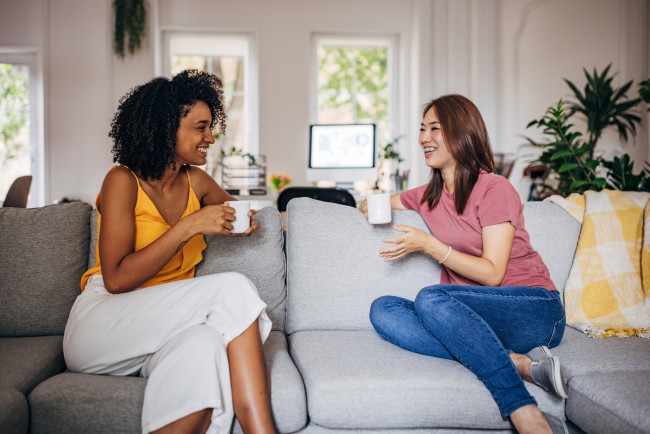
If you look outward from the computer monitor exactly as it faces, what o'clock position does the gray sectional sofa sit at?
The gray sectional sofa is roughly at 12 o'clock from the computer monitor.

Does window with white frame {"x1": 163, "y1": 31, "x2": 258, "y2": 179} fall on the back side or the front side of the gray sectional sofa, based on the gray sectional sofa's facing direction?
on the back side

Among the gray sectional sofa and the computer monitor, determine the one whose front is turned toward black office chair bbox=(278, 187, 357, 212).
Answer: the computer monitor

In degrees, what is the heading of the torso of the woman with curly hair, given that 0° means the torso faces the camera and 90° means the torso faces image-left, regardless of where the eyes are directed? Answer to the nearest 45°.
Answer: approximately 315°

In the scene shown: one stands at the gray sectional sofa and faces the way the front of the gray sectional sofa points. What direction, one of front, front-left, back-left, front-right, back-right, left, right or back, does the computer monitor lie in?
back

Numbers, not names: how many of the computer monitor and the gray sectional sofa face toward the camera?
2

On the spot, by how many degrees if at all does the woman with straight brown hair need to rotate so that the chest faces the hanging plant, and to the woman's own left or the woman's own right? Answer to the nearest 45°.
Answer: approximately 90° to the woman's own right

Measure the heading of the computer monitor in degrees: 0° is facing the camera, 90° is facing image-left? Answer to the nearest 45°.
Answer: approximately 0°

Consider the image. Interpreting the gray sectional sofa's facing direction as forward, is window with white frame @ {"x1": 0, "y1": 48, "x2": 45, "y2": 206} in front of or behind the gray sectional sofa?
behind

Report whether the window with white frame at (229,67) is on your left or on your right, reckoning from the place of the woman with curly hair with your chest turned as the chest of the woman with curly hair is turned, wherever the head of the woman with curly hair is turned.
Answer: on your left

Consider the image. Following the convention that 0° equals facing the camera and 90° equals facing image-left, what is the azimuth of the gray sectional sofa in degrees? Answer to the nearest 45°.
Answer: approximately 0°

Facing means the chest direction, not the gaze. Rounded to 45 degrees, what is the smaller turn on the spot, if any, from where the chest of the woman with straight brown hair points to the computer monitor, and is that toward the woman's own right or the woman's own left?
approximately 135° to the woman's own right

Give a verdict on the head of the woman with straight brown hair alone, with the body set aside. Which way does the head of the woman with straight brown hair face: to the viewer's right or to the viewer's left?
to the viewer's left
